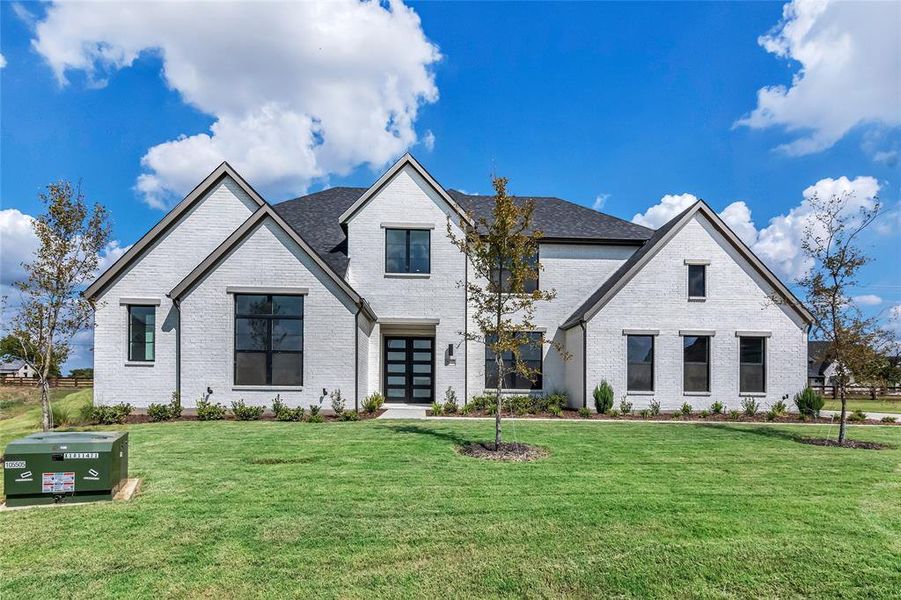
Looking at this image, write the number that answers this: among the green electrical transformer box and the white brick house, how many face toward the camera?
2

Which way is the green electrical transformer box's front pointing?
toward the camera

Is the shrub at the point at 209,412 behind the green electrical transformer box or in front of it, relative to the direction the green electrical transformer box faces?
behind
